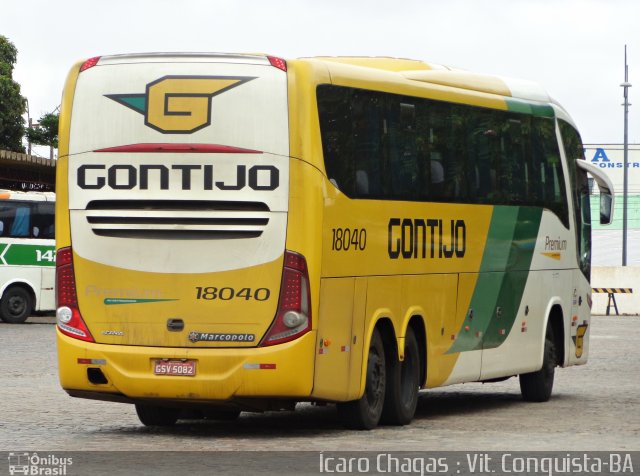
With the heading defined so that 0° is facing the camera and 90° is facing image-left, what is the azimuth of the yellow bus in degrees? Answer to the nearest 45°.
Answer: approximately 225°

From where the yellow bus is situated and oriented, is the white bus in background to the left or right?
on its left
